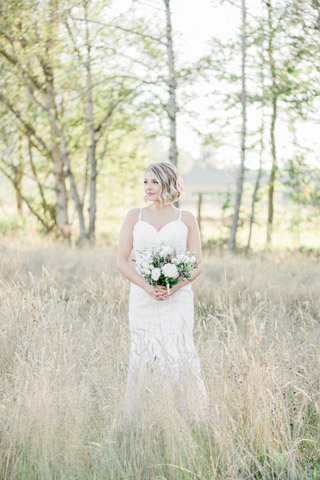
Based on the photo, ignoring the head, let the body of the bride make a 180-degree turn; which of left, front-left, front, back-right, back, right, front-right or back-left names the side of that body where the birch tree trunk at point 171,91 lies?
front

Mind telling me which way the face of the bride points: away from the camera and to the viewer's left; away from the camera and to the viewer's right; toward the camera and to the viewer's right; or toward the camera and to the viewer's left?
toward the camera and to the viewer's left

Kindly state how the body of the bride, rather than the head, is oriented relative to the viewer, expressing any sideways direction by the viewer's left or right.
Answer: facing the viewer

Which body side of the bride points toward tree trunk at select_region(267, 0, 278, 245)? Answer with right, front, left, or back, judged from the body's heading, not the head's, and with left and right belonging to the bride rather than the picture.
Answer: back
